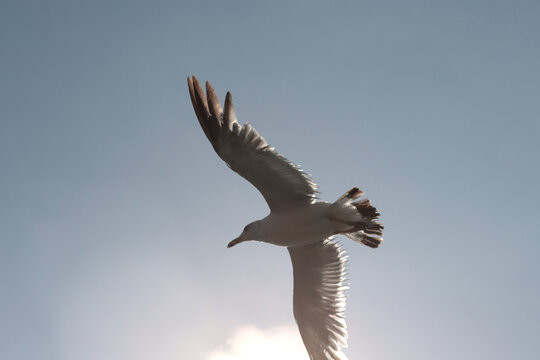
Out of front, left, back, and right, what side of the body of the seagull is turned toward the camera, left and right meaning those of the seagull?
left
